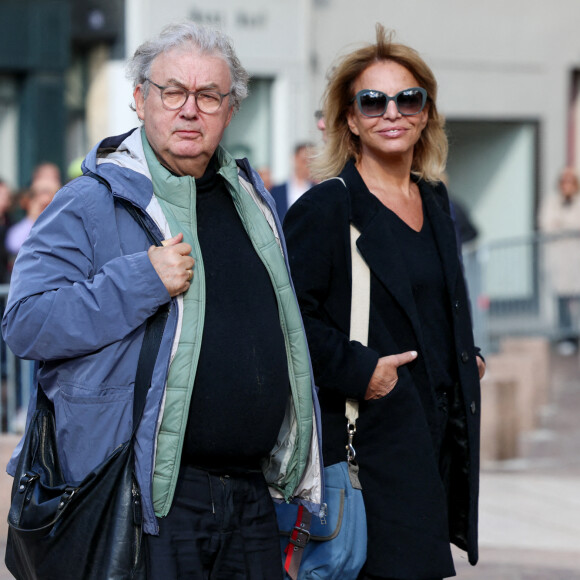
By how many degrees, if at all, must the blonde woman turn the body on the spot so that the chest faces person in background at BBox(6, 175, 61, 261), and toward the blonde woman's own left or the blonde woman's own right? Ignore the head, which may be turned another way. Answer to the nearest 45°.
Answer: approximately 180°

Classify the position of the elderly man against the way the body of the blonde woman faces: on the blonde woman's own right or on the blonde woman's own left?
on the blonde woman's own right

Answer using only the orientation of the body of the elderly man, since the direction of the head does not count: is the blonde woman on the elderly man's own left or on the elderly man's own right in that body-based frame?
on the elderly man's own left

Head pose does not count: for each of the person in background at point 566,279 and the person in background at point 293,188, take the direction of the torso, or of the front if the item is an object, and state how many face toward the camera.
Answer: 2
